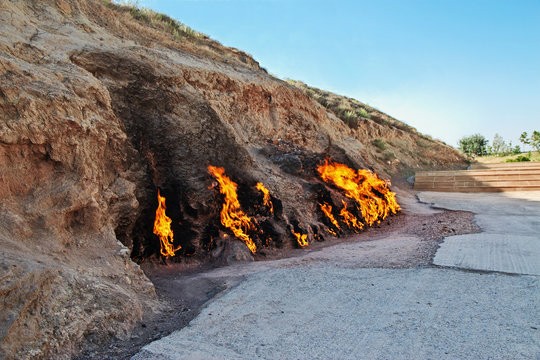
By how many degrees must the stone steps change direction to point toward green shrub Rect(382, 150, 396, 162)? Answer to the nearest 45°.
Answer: approximately 90° to its right

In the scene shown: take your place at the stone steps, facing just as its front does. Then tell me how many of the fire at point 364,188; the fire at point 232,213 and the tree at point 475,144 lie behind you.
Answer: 1

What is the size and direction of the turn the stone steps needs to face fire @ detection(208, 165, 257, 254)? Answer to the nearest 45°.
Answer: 0° — it already faces it

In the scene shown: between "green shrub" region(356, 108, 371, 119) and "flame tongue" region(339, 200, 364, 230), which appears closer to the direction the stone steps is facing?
the flame tongue

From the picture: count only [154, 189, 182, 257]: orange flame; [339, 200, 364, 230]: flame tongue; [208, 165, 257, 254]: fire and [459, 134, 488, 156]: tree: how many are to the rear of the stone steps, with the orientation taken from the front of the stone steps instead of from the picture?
1

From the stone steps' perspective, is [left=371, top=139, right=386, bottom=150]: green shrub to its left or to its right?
on its right

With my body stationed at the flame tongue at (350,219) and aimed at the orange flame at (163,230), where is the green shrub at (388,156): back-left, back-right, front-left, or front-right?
back-right

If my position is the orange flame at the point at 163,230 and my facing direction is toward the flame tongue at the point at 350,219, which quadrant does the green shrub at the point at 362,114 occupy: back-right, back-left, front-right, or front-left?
front-left

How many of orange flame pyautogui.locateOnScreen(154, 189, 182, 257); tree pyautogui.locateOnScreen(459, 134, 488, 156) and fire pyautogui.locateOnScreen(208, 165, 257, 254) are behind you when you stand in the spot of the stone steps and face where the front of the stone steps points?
1

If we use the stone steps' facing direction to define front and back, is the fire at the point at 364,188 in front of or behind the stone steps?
in front

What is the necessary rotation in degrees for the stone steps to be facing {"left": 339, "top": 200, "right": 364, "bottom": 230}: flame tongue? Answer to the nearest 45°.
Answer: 0° — it already faces it

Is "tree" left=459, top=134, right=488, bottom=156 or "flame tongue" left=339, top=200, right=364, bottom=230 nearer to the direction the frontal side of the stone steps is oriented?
the flame tongue

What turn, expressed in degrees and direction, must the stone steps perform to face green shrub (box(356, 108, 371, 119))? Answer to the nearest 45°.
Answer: approximately 90° to its right

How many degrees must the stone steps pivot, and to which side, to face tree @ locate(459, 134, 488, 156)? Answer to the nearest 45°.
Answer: approximately 180°

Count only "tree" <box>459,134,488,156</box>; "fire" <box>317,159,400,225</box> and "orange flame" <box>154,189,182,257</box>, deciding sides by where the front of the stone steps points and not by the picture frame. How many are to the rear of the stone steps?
1

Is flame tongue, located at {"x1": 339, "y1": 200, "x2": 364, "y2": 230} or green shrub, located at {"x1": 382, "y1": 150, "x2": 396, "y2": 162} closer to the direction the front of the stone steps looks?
the flame tongue
